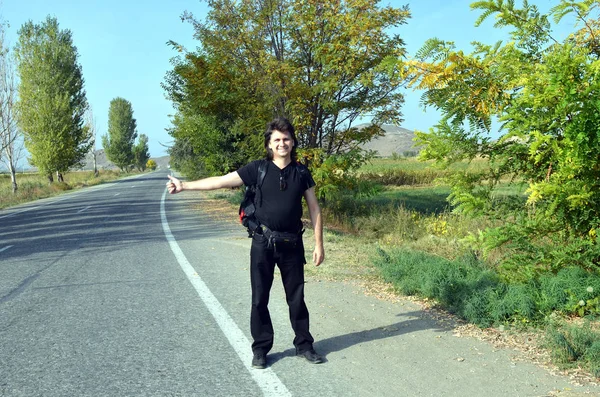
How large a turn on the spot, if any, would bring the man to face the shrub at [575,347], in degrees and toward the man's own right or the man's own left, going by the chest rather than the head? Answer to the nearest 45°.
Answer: approximately 90° to the man's own left

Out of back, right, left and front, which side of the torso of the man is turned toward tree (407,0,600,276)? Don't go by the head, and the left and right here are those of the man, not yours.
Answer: left

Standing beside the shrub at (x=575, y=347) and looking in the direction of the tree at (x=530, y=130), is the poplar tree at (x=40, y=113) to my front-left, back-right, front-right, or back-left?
front-left

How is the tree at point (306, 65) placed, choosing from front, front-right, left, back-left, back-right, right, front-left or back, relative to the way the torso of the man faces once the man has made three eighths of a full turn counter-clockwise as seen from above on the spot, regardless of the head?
front-left

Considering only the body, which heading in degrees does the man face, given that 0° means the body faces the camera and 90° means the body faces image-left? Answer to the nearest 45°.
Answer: approximately 0°

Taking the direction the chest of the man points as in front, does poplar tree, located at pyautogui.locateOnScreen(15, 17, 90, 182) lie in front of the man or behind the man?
behind

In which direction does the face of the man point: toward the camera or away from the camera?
toward the camera
